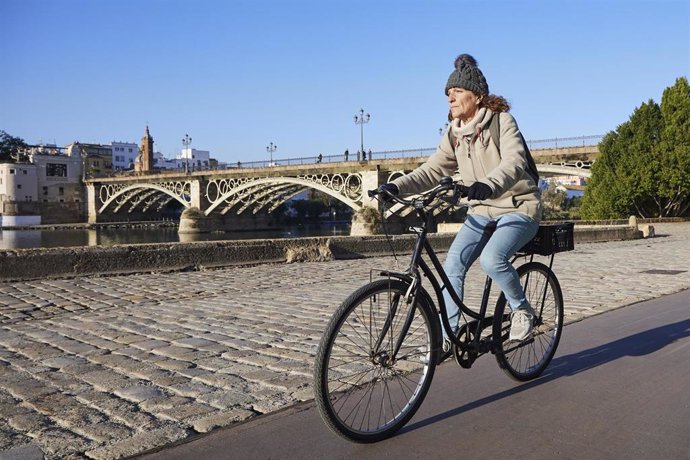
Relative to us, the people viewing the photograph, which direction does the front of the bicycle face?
facing the viewer and to the left of the viewer

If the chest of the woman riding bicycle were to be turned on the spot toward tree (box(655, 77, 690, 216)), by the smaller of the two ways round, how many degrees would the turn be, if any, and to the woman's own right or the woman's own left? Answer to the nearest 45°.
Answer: approximately 135° to the woman's own right

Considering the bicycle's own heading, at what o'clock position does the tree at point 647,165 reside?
The tree is roughly at 5 o'clock from the bicycle.

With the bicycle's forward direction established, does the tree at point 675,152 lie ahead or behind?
behind

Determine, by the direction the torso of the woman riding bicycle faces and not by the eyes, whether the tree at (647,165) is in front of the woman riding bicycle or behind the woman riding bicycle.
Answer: behind
